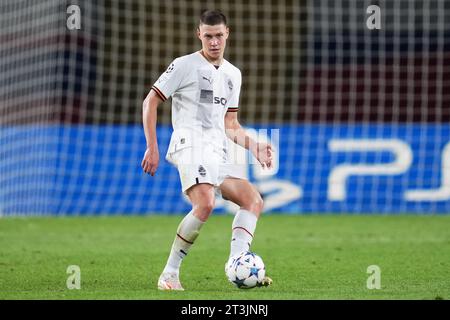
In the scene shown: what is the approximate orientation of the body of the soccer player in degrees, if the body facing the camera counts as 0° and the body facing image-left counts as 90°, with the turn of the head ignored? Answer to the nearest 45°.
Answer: approximately 315°
